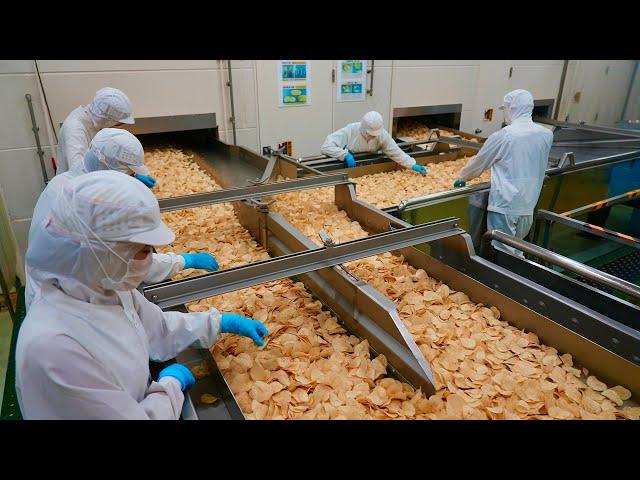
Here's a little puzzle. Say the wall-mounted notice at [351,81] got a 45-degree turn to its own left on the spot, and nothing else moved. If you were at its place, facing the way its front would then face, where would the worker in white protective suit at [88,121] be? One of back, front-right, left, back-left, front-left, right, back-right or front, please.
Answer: right

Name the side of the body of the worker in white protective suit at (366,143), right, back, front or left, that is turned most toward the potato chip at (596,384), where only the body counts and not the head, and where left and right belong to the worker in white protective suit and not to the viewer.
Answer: front

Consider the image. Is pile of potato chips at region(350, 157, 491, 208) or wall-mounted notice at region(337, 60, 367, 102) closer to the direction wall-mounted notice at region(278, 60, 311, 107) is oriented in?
the pile of potato chips

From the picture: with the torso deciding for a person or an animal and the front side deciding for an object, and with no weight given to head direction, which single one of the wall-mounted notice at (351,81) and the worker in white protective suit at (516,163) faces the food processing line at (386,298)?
the wall-mounted notice

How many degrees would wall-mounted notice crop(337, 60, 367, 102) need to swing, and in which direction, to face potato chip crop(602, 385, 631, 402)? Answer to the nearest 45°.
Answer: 0° — it already faces it

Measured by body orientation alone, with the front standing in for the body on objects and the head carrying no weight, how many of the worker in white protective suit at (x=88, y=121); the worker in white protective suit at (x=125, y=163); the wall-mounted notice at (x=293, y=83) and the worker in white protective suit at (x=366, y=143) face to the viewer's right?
2

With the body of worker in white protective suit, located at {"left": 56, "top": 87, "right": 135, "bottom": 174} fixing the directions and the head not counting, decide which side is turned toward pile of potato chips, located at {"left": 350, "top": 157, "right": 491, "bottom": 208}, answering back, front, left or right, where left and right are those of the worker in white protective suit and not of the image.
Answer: front

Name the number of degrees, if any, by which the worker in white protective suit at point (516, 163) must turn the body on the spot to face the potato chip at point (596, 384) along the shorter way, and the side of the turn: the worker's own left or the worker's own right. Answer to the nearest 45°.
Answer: approximately 135° to the worker's own left

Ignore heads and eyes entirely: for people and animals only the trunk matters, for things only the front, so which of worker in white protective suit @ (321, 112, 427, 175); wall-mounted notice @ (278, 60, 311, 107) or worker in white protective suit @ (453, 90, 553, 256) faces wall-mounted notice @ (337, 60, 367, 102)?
worker in white protective suit @ (453, 90, 553, 256)

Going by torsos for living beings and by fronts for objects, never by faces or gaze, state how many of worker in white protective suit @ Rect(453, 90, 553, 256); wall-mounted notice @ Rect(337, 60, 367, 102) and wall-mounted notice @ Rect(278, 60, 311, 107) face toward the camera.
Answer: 2

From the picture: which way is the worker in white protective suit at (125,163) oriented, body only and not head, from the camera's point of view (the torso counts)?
to the viewer's right

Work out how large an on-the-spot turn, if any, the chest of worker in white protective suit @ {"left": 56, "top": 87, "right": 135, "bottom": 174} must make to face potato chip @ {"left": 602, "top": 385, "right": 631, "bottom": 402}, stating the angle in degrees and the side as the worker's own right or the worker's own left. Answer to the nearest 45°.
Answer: approximately 45° to the worker's own right

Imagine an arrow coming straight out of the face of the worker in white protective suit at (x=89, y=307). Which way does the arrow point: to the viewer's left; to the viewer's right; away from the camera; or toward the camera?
to the viewer's right

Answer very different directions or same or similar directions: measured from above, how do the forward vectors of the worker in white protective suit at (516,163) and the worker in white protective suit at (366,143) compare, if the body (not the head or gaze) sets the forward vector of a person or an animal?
very different directions
